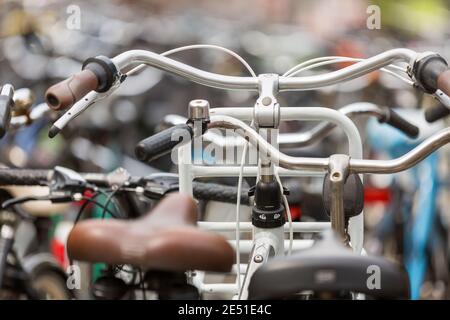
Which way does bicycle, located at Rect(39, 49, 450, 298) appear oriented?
away from the camera
